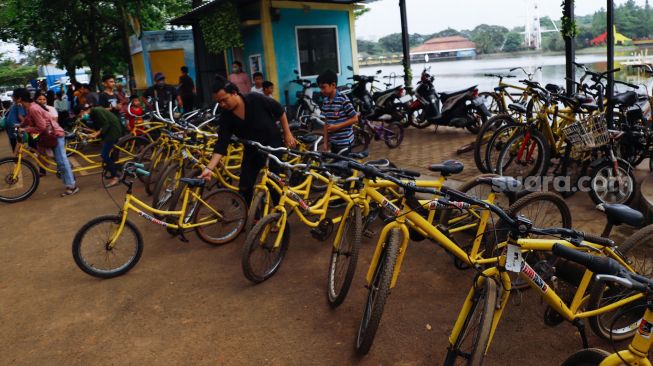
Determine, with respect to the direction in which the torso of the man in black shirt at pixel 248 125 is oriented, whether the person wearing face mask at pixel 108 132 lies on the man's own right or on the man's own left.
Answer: on the man's own right

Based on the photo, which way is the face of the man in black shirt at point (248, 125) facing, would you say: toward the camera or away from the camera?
toward the camera

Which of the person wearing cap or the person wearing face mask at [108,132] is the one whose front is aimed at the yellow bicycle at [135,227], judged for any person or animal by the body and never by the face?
the person wearing cap

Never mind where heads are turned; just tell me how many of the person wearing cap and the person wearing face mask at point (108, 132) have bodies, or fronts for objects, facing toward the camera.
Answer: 1

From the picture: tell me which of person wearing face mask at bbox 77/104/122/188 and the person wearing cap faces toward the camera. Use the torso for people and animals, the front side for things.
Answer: the person wearing cap

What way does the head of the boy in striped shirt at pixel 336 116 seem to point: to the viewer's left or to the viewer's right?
to the viewer's left

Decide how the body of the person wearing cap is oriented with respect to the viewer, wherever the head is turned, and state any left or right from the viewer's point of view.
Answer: facing the viewer

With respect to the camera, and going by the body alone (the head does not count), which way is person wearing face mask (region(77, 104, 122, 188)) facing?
to the viewer's left

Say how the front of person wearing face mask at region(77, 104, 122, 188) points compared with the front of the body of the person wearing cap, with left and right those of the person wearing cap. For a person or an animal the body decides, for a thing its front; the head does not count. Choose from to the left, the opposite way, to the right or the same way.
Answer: to the right

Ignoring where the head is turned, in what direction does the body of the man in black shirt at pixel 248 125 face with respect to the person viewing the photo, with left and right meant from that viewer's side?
facing the viewer and to the left of the viewer

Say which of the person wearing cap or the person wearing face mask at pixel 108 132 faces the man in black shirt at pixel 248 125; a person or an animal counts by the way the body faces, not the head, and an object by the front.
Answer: the person wearing cap
